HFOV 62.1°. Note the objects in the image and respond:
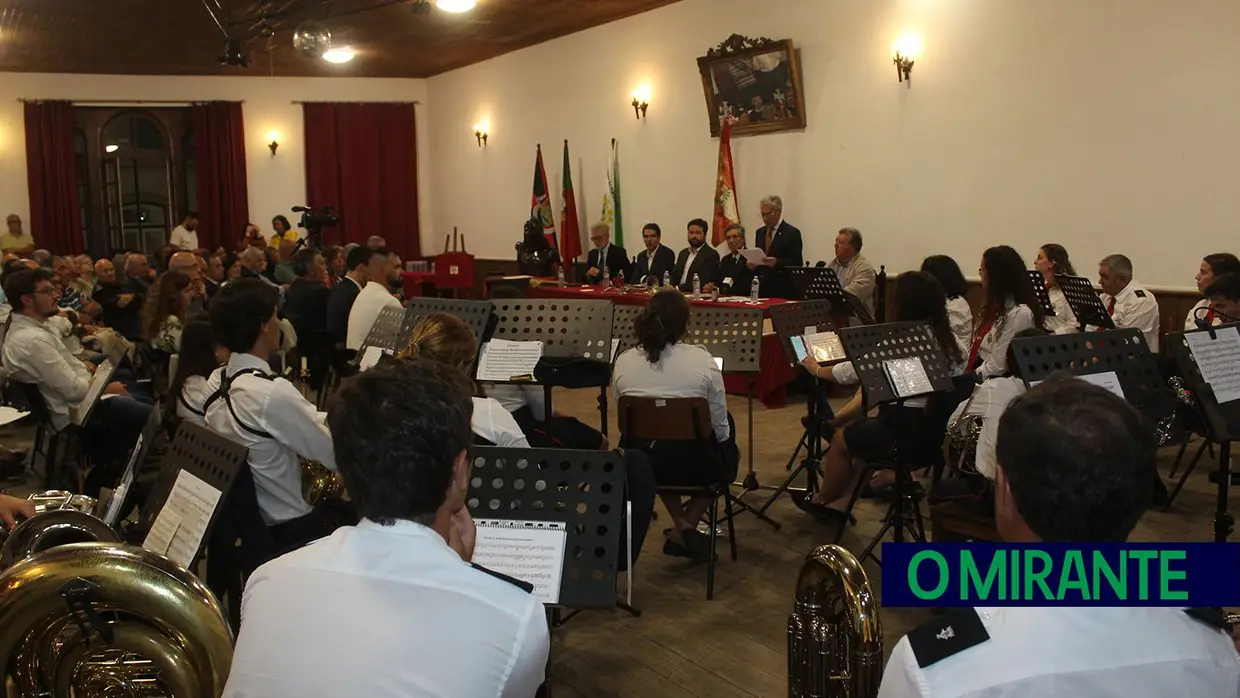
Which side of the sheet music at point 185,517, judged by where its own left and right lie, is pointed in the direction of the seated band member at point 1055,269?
back

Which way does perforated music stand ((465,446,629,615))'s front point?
toward the camera

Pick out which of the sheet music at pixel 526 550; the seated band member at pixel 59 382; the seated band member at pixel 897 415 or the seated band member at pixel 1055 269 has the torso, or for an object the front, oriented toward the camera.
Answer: the sheet music

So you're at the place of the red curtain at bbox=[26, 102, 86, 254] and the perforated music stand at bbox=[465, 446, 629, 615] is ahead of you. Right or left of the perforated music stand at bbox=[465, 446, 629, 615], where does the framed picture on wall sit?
left

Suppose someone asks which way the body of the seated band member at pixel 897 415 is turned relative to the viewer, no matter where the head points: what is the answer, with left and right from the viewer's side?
facing to the left of the viewer

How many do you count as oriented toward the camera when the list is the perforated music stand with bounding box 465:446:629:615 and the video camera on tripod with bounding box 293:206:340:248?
1

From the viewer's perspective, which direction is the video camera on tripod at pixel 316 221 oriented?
to the viewer's right

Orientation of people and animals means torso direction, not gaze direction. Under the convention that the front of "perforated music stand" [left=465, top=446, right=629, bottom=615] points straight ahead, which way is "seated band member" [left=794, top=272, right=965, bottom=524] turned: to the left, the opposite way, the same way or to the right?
to the right

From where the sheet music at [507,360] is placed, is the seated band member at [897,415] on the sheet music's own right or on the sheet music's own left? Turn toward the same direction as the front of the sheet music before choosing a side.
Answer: on the sheet music's own left

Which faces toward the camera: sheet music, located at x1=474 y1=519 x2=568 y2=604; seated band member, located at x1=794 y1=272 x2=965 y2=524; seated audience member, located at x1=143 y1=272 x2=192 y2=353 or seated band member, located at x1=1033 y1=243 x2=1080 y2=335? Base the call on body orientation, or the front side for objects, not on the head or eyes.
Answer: the sheet music

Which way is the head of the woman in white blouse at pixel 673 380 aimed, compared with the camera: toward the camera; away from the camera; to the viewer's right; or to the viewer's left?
away from the camera

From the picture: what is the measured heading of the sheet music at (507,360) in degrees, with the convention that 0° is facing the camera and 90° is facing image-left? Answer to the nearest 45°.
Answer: approximately 0°

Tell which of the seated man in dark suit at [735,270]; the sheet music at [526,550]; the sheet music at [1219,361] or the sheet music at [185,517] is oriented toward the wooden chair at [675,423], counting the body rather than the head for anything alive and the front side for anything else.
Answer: the seated man in dark suit

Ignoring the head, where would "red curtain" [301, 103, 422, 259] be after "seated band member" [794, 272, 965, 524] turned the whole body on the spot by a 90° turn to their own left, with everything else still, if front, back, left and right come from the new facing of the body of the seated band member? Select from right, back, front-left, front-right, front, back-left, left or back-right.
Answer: back-right

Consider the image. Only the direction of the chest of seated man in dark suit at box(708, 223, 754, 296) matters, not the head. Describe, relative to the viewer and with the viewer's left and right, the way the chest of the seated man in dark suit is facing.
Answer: facing the viewer

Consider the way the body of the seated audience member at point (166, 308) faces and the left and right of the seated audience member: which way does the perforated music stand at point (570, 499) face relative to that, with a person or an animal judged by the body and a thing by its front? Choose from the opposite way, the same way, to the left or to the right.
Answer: to the right

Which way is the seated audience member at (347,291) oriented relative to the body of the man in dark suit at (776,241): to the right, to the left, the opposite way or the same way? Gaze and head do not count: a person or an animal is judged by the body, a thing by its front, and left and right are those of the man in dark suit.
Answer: the opposite way
